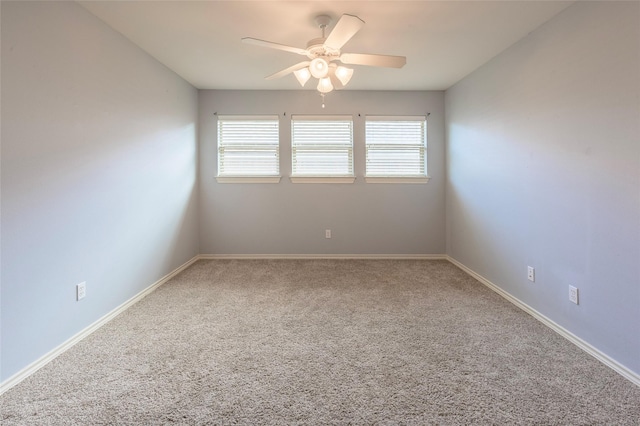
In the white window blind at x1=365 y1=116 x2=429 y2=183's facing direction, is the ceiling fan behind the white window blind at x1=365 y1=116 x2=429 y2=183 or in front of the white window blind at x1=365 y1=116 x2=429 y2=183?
in front

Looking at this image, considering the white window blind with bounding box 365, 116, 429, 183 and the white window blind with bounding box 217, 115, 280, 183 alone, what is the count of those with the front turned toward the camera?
2

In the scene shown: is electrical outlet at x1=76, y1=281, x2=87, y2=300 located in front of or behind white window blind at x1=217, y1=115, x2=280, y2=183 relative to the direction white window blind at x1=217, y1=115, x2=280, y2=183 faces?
in front

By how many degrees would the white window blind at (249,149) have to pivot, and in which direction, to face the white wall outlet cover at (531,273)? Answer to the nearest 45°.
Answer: approximately 45° to its left

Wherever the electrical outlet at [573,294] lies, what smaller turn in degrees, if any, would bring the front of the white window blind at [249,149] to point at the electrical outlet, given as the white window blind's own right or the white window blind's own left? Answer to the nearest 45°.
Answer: approximately 45° to the white window blind's own left

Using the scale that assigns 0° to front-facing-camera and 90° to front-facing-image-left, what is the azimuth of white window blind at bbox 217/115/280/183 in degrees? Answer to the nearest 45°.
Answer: approximately 0°

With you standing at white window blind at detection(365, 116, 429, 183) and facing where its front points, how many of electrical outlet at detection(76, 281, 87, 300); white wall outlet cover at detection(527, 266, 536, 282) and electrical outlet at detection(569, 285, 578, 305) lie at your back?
0

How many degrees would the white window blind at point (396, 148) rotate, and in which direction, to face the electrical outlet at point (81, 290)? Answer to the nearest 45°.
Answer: approximately 45° to its right

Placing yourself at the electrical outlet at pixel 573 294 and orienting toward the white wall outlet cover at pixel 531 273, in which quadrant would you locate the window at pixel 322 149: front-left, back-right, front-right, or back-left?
front-left
